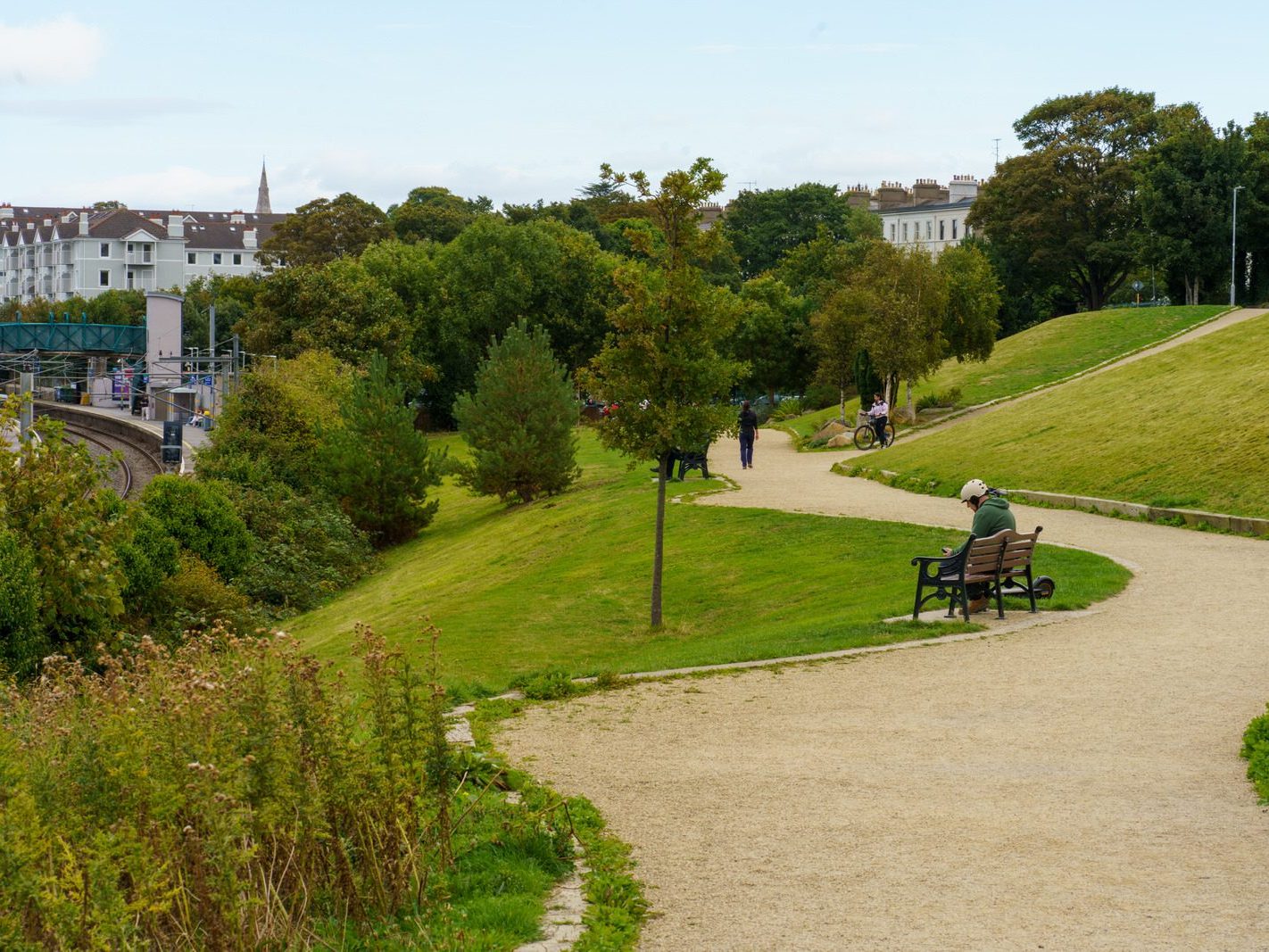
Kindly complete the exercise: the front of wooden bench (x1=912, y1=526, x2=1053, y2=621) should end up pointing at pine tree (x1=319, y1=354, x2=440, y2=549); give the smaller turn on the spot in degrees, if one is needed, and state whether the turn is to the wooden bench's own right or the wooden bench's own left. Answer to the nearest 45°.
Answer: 0° — it already faces it

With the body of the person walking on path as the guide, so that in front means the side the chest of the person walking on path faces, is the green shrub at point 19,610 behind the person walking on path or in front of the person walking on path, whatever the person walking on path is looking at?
behind

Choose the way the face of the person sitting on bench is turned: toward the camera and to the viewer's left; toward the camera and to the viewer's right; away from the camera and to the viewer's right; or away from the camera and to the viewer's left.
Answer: away from the camera and to the viewer's left

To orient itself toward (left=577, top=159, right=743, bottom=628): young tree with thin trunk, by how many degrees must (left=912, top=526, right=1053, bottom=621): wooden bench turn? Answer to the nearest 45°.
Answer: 0° — it already faces it

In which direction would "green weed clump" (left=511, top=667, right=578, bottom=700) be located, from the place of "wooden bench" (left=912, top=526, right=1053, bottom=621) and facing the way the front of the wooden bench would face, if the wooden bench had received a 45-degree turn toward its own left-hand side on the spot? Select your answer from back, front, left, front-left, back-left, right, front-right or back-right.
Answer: front-left

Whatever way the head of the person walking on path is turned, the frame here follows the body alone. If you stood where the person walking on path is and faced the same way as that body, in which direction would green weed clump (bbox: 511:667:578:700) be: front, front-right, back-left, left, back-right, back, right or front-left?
back

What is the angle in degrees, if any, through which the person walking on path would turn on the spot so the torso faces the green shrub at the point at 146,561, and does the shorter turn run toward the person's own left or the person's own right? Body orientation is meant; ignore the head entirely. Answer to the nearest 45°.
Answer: approximately 135° to the person's own left

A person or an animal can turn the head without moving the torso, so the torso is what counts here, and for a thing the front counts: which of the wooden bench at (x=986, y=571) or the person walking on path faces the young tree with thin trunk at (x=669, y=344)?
the wooden bench

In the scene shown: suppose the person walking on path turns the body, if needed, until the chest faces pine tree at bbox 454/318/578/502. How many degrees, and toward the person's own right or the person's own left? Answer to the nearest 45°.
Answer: approximately 90° to the person's own left

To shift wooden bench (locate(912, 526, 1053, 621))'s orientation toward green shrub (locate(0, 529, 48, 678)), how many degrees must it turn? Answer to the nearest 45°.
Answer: approximately 45° to its left

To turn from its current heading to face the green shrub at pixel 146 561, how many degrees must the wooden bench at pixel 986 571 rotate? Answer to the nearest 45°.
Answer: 0° — it already faces it

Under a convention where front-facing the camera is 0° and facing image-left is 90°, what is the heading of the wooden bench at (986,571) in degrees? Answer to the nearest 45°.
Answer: approximately 135°

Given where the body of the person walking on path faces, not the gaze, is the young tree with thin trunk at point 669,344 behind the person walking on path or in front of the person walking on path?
behind

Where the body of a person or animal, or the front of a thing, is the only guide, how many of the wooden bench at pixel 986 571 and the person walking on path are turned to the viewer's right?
0

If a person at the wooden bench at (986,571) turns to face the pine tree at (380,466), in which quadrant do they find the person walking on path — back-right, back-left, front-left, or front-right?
front-right

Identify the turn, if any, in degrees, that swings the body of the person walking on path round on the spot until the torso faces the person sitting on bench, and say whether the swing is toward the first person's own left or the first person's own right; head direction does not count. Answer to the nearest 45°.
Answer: approximately 180°

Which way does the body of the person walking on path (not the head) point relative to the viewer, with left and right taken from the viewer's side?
facing away from the viewer
